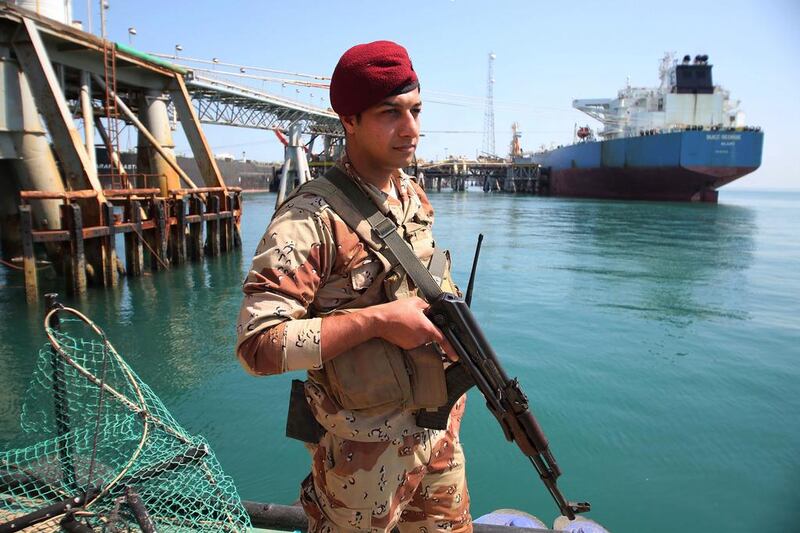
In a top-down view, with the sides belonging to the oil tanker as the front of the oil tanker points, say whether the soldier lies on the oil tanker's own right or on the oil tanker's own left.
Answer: on the oil tanker's own left

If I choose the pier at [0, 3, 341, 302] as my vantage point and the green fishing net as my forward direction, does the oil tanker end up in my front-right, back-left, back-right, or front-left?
back-left

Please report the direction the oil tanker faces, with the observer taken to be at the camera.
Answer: facing away from the viewer and to the left of the viewer

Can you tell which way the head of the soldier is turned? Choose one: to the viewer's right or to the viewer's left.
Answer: to the viewer's right

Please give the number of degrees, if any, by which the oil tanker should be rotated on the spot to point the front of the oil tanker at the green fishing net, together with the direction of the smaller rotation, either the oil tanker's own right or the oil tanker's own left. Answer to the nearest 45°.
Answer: approximately 135° to the oil tanker's own left

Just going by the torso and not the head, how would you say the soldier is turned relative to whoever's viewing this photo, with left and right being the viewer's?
facing the viewer and to the right of the viewer

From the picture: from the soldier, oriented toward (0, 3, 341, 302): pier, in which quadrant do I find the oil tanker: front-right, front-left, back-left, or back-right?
front-right

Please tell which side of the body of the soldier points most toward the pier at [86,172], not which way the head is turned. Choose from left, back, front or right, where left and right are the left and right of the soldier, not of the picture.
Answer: back

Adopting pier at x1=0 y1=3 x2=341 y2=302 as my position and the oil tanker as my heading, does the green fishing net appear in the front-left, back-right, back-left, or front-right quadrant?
back-right
